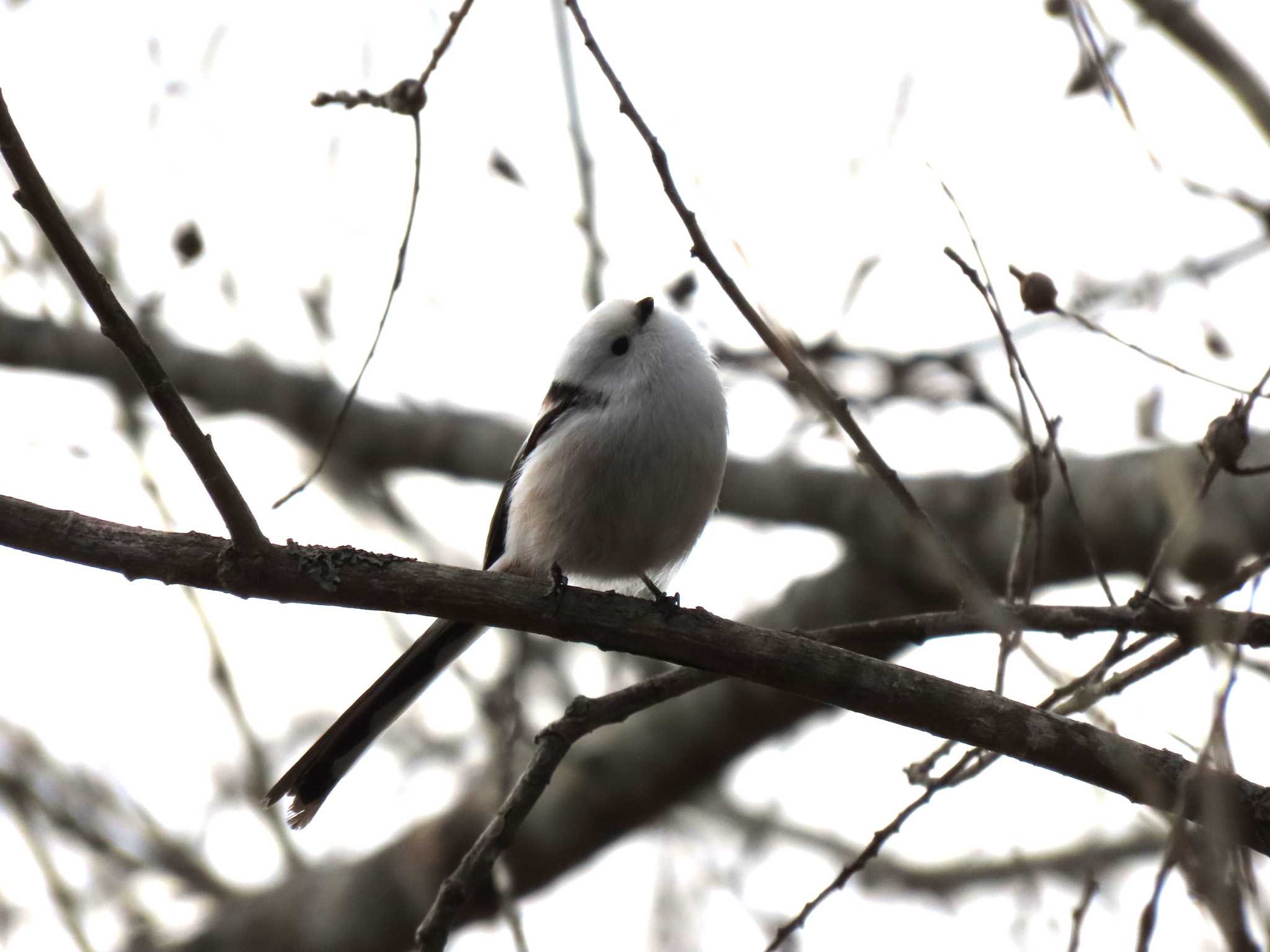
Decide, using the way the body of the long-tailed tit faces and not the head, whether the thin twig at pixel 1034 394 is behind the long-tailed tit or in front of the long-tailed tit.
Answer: in front

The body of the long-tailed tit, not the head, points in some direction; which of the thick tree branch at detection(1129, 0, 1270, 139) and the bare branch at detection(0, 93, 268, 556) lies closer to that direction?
the thick tree branch

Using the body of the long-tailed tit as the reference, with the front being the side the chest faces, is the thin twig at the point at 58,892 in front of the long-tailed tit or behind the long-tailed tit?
behind

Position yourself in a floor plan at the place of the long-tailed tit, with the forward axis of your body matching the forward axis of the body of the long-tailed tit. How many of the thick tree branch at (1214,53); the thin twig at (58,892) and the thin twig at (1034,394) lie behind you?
1

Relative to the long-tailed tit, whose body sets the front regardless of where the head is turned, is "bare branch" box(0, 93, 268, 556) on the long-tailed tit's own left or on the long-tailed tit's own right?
on the long-tailed tit's own right

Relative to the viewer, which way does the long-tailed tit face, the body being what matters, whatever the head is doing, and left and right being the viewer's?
facing the viewer and to the right of the viewer
